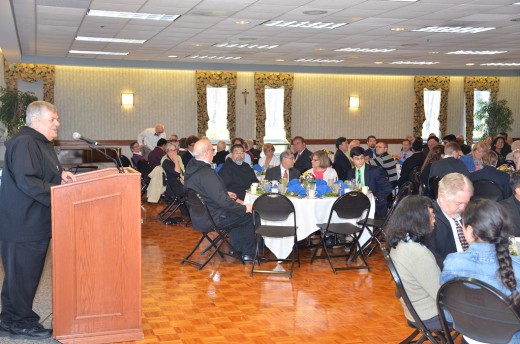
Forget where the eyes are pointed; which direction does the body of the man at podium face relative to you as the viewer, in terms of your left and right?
facing to the right of the viewer

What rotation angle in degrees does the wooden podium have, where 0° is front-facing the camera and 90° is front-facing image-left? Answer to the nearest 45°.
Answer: approximately 270°

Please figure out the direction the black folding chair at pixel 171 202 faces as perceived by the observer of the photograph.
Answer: facing to the right of the viewer

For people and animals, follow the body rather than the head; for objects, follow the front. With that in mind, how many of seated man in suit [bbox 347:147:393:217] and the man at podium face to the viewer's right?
1

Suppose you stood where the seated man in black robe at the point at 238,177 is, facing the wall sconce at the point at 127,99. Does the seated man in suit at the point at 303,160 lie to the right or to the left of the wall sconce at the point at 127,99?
right

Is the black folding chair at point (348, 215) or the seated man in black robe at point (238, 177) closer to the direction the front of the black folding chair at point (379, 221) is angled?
the seated man in black robe

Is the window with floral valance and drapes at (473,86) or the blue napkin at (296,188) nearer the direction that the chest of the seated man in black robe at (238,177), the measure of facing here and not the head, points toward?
the blue napkin

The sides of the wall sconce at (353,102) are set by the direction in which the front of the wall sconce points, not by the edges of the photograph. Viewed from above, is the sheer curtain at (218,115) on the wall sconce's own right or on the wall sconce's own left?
on the wall sconce's own right

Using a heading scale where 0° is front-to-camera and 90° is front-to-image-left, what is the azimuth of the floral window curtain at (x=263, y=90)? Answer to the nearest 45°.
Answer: approximately 0°

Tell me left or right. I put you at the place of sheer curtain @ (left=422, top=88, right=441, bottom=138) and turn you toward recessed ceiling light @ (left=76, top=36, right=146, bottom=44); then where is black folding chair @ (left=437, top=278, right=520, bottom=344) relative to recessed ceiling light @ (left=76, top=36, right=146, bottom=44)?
left
